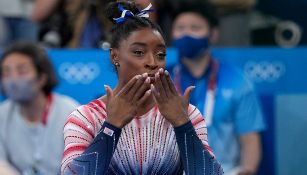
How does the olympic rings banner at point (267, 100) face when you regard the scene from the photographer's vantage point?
facing the viewer

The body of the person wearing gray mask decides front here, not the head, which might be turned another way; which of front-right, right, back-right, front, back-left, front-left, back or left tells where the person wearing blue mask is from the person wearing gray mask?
back-left

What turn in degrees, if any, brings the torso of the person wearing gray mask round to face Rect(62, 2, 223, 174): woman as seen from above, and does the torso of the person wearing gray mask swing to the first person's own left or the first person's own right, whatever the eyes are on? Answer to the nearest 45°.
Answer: approximately 45° to the first person's own left

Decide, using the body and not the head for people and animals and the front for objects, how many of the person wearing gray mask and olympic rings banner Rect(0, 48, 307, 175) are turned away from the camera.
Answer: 0

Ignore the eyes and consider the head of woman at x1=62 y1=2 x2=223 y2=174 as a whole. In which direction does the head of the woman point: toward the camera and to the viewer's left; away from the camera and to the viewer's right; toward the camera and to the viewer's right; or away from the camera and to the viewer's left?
toward the camera and to the viewer's right

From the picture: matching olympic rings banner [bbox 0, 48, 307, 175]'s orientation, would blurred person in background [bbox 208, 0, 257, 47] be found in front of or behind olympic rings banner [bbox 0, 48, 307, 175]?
behind

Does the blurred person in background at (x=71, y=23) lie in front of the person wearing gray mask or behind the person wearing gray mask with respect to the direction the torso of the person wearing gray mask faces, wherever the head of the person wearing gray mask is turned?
behind

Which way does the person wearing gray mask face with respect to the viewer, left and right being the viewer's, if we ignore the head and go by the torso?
facing the viewer and to the left of the viewer

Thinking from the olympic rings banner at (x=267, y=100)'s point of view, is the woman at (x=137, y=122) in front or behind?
in front

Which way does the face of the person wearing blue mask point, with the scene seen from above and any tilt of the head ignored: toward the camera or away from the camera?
toward the camera

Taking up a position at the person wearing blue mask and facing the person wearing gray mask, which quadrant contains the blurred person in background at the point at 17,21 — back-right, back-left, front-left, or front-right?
front-right

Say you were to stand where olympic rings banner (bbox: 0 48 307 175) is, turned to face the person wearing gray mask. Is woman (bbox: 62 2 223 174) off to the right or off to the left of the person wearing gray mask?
left
